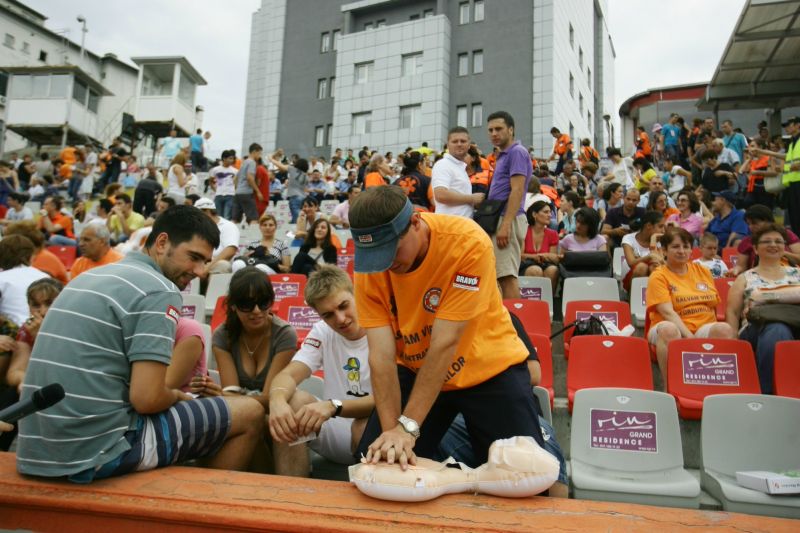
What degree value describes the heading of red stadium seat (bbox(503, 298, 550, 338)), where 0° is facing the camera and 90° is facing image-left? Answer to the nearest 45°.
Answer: approximately 0°

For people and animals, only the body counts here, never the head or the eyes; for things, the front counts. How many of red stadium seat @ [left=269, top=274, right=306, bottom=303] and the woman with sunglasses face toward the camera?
2

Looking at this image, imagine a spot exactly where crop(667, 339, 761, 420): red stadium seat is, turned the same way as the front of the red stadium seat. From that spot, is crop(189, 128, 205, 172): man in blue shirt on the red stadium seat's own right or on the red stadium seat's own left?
on the red stadium seat's own right

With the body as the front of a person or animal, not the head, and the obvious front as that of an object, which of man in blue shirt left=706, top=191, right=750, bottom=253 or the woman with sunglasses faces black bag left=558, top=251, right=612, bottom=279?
the man in blue shirt

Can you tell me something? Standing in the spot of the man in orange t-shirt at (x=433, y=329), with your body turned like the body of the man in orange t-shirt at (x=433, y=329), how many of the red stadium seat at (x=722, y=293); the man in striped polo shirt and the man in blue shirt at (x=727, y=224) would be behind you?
2

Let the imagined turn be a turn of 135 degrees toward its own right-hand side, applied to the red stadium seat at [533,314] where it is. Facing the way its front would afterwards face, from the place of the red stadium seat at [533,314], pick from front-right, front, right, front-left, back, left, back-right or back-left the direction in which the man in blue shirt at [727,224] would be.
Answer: right

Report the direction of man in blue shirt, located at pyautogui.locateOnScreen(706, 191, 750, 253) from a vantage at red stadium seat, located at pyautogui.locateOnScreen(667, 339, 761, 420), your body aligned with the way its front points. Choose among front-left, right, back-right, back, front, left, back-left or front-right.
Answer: back

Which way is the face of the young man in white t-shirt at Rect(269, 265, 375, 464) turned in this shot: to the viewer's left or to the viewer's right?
to the viewer's right
